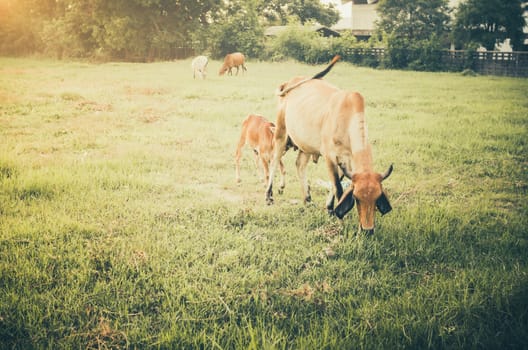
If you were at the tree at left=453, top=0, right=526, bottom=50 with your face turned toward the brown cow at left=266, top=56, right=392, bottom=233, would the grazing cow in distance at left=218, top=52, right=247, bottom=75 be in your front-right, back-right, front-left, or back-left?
front-right

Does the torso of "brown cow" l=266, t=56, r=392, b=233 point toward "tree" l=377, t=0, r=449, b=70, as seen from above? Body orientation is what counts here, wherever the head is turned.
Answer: no

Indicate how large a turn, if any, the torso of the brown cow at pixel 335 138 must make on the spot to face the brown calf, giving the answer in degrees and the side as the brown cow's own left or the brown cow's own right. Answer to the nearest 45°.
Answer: approximately 180°

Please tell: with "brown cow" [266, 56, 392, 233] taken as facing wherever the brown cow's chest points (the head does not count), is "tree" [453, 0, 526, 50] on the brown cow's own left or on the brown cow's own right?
on the brown cow's own left

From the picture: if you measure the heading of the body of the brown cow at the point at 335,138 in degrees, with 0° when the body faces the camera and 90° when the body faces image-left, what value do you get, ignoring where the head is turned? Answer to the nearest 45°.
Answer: approximately 315°

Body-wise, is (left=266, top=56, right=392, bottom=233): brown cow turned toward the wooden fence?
no

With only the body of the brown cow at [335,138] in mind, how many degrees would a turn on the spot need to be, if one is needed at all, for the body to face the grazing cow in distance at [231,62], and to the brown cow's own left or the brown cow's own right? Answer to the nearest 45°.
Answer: approximately 135° to the brown cow's own left
